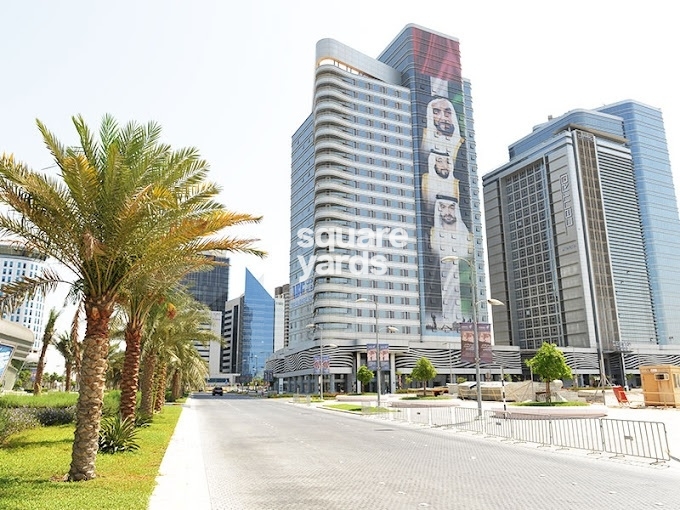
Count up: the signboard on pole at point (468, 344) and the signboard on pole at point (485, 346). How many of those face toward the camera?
2

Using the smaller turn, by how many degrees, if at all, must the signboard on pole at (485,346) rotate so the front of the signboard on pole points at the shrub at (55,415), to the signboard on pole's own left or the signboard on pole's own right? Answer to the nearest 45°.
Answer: approximately 45° to the signboard on pole's own right

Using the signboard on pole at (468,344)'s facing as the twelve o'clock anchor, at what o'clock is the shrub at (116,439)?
The shrub is roughly at 1 o'clock from the signboard on pole.

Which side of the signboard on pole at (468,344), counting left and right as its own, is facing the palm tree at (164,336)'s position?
right

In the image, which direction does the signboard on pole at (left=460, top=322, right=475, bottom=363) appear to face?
toward the camera

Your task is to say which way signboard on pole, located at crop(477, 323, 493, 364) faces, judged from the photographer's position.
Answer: facing the viewer

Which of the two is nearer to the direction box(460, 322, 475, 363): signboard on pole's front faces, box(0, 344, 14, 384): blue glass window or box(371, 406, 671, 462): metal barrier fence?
the metal barrier fence

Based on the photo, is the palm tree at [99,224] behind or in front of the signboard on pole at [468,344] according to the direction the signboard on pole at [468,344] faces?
in front

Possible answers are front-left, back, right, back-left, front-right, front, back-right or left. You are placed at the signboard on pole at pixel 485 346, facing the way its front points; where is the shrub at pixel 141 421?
front-right

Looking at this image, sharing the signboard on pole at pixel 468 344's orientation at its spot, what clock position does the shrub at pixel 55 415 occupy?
The shrub is roughly at 2 o'clock from the signboard on pole.

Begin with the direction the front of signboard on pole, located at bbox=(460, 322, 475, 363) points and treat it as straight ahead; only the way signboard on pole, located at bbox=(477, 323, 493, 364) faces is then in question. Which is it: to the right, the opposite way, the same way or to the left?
the same way

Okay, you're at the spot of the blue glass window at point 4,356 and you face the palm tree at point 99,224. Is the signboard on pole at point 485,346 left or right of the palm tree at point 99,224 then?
left

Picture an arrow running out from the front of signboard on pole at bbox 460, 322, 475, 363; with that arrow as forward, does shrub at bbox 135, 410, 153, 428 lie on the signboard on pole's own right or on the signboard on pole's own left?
on the signboard on pole's own right
